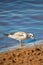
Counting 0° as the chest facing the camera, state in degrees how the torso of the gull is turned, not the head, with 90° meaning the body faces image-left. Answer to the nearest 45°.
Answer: approximately 270°
